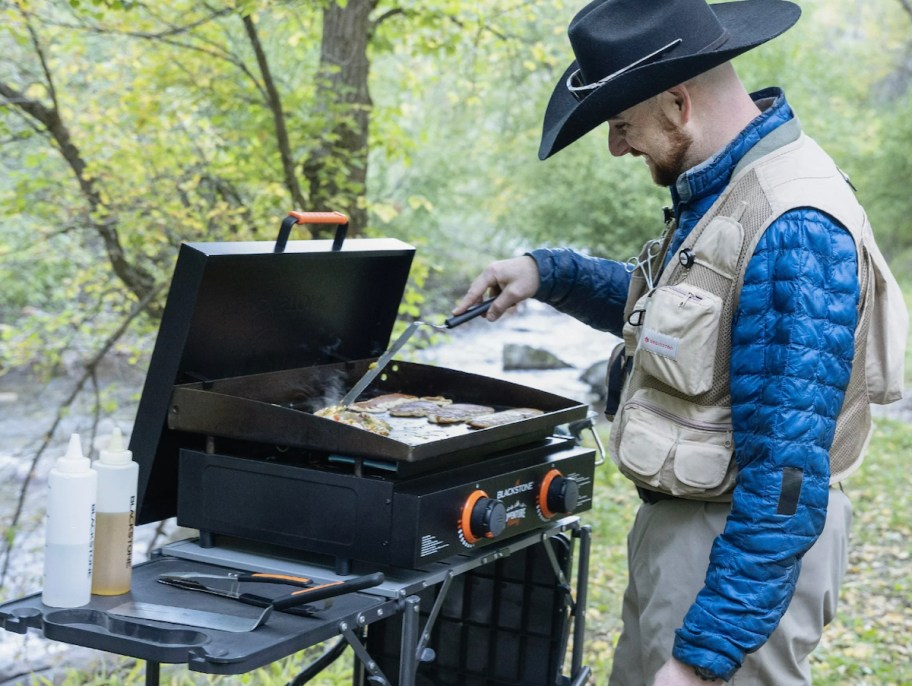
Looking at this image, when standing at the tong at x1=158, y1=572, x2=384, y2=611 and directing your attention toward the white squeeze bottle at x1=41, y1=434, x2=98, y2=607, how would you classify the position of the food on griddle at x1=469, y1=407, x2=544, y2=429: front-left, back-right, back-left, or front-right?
back-right

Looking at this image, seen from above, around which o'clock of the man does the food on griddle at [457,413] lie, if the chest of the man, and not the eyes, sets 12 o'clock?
The food on griddle is roughly at 1 o'clock from the man.

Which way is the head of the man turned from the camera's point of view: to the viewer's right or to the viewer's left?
to the viewer's left

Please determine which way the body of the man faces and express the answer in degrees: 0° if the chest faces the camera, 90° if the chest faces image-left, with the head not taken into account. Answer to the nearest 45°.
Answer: approximately 90°

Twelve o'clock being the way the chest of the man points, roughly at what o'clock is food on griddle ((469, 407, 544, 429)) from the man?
The food on griddle is roughly at 1 o'clock from the man.

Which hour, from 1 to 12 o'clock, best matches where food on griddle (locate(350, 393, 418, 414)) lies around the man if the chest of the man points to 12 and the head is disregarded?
The food on griddle is roughly at 1 o'clock from the man.

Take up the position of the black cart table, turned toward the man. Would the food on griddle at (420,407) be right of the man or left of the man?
left

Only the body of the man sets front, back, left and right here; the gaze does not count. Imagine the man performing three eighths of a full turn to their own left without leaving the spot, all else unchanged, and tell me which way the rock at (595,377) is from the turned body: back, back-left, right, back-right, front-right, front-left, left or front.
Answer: back-left

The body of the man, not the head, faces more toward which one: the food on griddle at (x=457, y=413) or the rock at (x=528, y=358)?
the food on griddle

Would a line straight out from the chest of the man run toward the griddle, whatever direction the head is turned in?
yes
